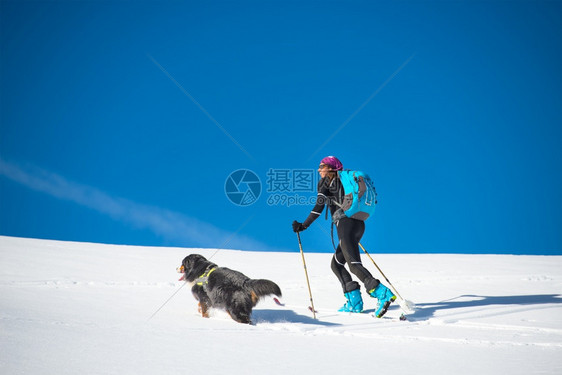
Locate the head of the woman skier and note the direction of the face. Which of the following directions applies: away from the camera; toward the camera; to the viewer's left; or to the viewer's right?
to the viewer's left

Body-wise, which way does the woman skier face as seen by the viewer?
to the viewer's left

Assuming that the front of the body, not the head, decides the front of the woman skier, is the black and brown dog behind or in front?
in front
